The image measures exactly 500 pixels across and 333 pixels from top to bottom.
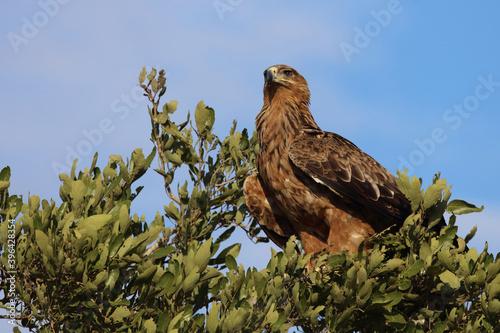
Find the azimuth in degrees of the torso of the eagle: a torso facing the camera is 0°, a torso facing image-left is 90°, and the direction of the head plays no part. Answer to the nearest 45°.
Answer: approximately 45°
